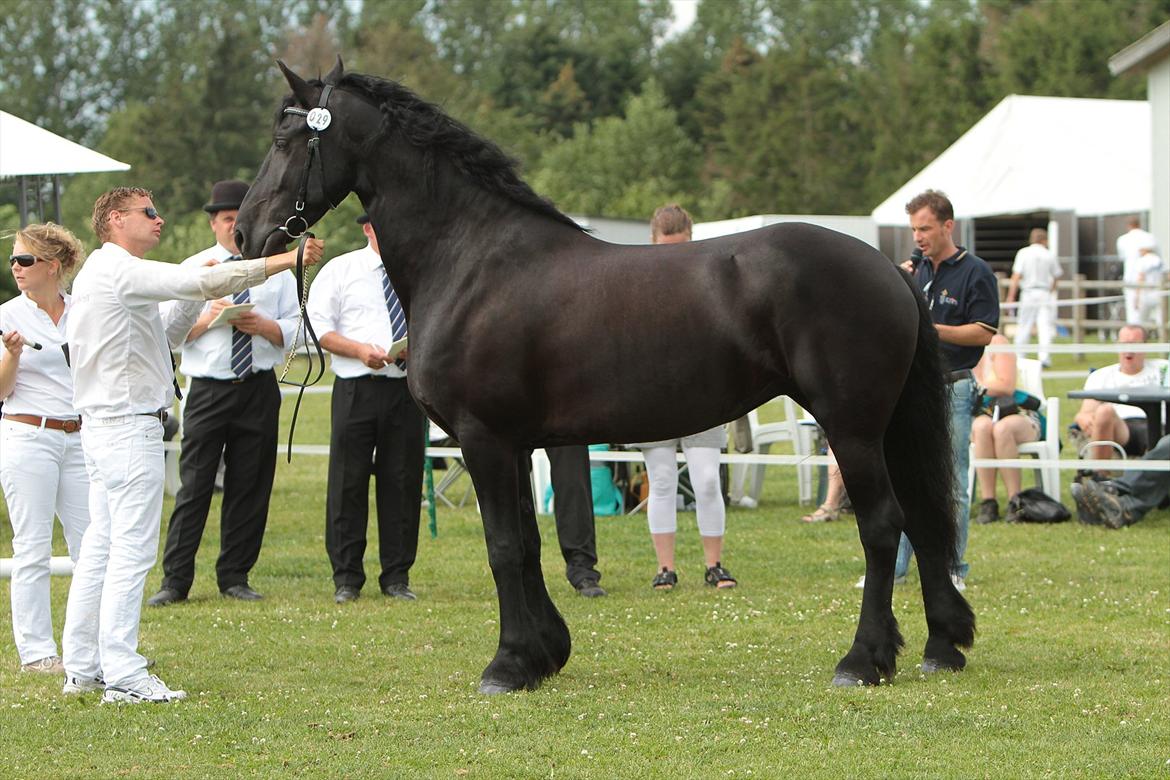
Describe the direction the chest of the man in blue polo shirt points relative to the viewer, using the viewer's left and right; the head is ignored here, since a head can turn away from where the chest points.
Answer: facing the viewer and to the left of the viewer

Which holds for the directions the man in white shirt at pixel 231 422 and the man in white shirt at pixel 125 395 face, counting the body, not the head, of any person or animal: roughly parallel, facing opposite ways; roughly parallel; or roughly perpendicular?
roughly perpendicular

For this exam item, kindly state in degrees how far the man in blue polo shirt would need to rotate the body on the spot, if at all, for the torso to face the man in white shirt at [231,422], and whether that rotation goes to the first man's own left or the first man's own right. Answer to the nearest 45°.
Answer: approximately 45° to the first man's own right

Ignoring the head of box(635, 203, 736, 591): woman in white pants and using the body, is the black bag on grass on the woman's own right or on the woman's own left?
on the woman's own left

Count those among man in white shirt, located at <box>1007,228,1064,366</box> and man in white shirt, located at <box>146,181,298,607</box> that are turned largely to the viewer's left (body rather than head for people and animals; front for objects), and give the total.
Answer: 0

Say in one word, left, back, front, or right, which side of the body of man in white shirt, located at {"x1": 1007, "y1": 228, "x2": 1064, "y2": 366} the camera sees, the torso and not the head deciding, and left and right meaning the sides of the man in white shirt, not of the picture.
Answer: back

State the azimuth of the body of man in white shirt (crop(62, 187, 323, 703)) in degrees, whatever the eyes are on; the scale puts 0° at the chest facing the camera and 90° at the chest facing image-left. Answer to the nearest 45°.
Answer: approximately 270°

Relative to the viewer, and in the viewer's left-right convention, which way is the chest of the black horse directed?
facing to the left of the viewer

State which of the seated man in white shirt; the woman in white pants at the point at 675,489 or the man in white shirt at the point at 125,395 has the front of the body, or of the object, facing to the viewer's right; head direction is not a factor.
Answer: the man in white shirt

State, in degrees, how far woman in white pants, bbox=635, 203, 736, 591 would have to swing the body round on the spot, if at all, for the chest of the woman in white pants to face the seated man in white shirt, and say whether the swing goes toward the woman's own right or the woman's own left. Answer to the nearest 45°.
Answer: approximately 135° to the woman's own left

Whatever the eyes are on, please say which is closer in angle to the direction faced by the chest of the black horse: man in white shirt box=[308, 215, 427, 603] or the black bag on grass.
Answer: the man in white shirt

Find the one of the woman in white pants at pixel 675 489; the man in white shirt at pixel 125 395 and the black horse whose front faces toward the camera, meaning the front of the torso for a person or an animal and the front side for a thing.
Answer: the woman in white pants
